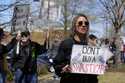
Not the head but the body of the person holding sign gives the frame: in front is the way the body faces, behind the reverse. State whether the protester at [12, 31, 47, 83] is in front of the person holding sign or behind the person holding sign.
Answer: behind

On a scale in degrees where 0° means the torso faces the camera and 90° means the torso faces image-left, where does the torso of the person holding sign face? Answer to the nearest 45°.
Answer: approximately 315°
